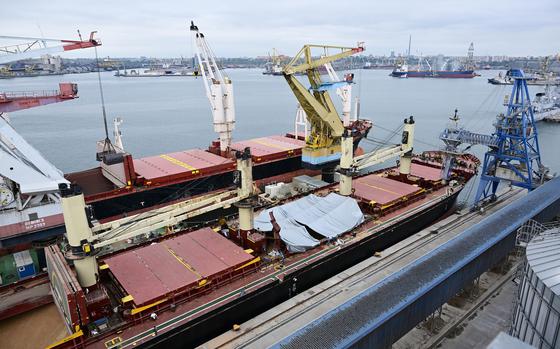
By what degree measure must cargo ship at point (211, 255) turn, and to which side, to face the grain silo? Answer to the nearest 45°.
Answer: approximately 90° to its right

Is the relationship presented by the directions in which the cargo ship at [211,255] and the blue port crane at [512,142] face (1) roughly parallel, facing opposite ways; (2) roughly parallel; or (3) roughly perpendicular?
roughly perpendicular

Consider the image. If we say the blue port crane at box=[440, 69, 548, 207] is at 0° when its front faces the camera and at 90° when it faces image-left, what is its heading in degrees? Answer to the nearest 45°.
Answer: approximately 90°

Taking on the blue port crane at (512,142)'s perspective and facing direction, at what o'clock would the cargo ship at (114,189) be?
The cargo ship is roughly at 11 o'clock from the blue port crane.

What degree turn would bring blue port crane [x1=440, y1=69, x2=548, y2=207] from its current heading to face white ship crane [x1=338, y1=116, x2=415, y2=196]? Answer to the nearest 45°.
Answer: approximately 45° to its left

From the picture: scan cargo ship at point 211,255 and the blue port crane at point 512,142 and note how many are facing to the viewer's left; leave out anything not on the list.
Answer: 1

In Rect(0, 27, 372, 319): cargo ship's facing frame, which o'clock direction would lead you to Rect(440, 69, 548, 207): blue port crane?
The blue port crane is roughly at 2 o'clock from the cargo ship.

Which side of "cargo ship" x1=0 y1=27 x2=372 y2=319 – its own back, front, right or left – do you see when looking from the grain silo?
right

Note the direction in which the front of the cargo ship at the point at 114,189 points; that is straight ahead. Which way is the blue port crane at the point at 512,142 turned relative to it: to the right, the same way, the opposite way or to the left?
to the left

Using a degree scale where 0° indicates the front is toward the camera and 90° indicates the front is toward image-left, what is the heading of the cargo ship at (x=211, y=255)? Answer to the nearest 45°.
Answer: approximately 225°

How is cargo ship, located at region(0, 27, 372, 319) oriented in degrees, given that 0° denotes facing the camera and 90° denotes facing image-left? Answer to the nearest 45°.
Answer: approximately 225°
